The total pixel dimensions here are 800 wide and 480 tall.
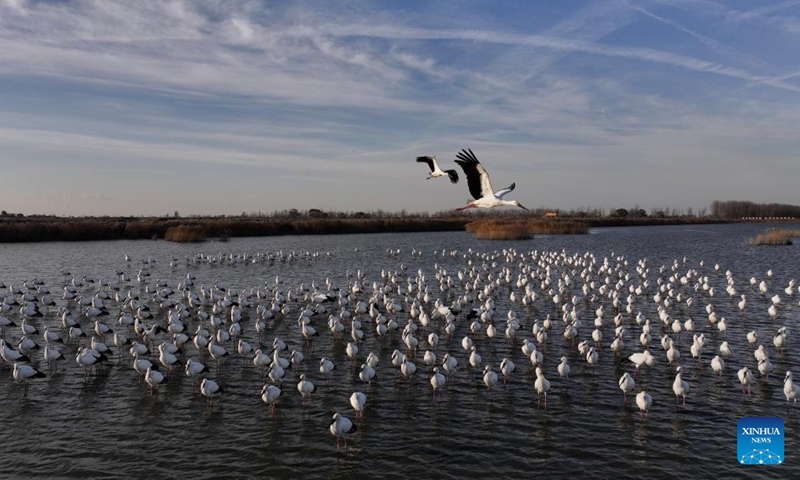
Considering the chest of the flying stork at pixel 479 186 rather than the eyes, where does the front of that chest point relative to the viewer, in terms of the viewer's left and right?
facing to the right of the viewer
